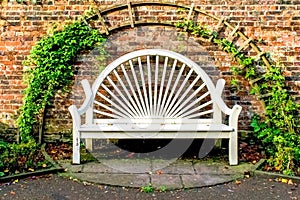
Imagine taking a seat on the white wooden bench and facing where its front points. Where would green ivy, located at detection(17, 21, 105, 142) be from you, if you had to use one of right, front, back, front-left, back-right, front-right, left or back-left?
right

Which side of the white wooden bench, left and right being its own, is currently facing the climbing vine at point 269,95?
left

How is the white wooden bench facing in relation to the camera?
toward the camera
